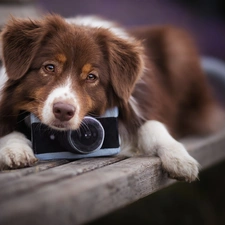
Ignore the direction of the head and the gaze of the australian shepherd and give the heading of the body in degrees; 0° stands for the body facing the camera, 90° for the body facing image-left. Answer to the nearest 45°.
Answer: approximately 45°
